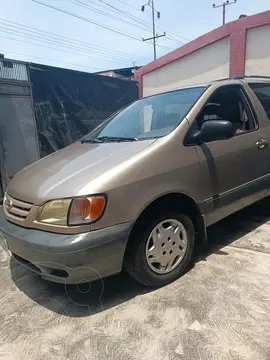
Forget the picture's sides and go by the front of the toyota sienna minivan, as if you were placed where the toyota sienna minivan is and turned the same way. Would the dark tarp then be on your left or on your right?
on your right

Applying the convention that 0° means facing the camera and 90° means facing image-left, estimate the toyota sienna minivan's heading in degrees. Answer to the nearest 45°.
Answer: approximately 45°

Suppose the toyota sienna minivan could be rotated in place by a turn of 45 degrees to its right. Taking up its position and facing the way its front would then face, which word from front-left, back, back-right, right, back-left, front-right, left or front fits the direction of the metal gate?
front-right
